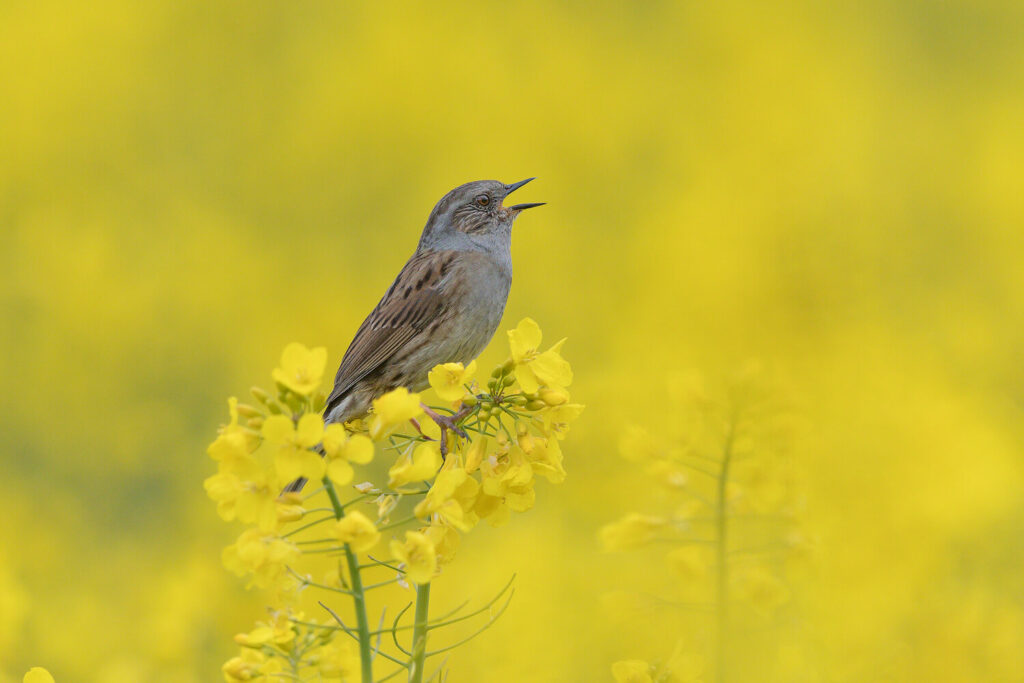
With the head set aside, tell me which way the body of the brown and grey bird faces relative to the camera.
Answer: to the viewer's right
